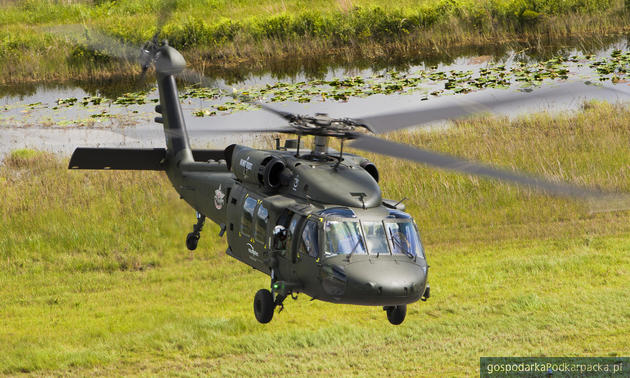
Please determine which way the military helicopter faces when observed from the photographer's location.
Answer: facing the viewer and to the right of the viewer
